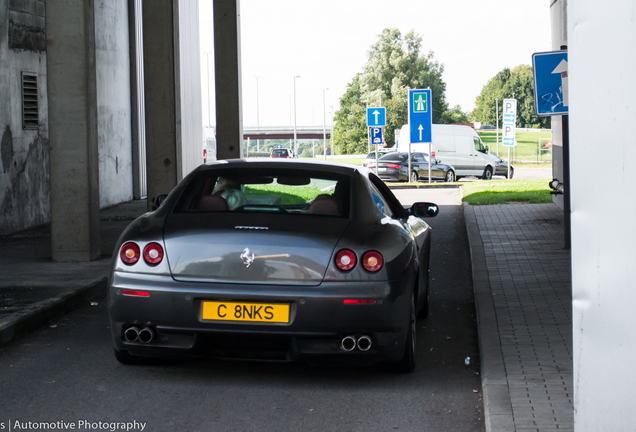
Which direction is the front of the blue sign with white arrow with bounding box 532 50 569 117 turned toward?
toward the camera

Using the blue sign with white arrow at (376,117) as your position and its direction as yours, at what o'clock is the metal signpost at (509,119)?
The metal signpost is roughly at 9 o'clock from the blue sign with white arrow.

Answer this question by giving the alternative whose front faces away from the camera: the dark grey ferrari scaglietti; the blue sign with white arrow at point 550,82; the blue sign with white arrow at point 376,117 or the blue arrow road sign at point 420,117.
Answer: the dark grey ferrari scaglietti

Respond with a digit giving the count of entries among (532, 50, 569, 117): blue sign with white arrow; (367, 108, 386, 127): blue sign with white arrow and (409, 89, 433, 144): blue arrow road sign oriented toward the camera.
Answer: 3

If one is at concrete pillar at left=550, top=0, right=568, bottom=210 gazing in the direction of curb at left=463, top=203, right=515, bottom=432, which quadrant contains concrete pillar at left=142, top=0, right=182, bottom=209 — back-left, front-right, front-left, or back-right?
front-right

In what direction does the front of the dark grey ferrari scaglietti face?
away from the camera

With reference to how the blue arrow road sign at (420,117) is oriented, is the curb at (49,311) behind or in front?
in front

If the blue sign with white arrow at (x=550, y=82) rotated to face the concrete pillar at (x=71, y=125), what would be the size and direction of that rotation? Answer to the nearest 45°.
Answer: approximately 90° to its right

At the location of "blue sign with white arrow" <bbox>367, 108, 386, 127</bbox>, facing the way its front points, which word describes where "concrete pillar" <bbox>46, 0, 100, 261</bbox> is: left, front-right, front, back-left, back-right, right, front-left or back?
front

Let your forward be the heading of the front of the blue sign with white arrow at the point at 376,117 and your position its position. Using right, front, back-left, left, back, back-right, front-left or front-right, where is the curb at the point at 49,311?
front

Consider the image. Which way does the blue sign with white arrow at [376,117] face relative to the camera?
toward the camera

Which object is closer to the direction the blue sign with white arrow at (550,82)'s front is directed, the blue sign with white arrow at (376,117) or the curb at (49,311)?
the curb

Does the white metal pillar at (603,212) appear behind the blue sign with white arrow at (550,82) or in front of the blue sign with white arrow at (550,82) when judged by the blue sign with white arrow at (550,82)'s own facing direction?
in front

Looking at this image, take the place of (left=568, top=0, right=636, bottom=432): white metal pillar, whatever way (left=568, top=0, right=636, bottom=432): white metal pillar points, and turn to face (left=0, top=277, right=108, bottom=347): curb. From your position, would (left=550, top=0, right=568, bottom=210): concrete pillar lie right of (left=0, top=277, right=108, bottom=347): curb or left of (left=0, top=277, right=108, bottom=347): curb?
right
